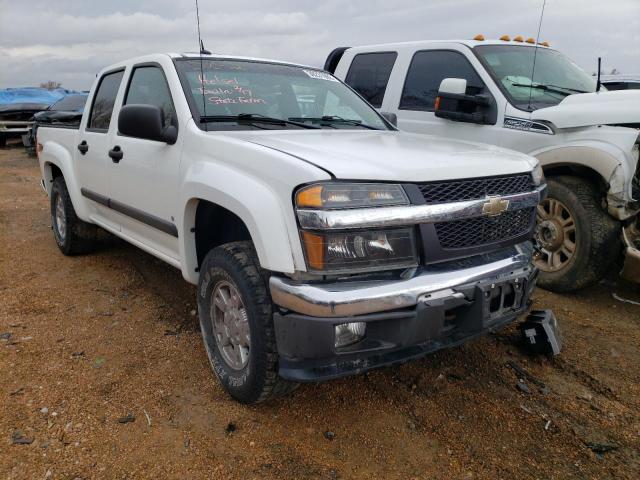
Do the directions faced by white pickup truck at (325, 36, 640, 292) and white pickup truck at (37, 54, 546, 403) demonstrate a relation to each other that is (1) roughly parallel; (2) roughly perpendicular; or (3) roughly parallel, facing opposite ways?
roughly parallel

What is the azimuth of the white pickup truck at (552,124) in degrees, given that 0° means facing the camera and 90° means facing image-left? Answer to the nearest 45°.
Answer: approximately 315°

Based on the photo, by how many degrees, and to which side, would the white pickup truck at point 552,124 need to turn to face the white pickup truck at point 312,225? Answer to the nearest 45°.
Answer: approximately 90° to its right

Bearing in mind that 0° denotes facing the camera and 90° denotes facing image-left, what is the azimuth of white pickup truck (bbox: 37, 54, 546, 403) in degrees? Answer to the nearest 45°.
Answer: approximately 315°

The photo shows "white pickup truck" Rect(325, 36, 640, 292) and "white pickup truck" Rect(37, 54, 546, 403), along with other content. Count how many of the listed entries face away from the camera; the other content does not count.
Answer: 0

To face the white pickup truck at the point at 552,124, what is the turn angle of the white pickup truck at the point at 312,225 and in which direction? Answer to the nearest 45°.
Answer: approximately 90° to its left
